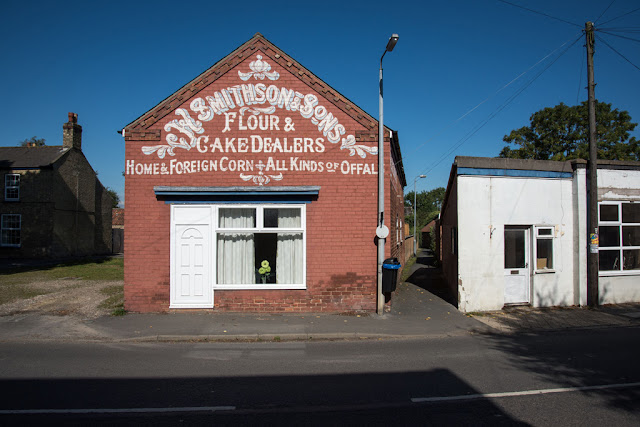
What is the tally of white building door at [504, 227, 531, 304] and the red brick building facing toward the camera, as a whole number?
2

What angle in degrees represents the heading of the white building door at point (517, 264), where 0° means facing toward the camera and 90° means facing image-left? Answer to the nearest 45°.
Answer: approximately 0°

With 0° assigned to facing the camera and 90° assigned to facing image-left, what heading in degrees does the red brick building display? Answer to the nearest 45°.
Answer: approximately 0°

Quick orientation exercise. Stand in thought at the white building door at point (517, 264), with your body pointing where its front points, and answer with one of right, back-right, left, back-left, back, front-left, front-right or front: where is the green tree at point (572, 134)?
back

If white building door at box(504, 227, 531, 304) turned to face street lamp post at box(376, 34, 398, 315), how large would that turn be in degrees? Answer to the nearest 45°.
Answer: approximately 45° to its right

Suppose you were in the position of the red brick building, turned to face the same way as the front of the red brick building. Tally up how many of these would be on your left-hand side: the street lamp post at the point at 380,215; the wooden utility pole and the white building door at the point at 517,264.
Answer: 3

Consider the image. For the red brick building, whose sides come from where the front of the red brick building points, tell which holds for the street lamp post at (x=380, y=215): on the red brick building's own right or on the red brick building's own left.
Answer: on the red brick building's own left

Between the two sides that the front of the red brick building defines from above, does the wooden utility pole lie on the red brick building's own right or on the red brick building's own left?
on the red brick building's own left
